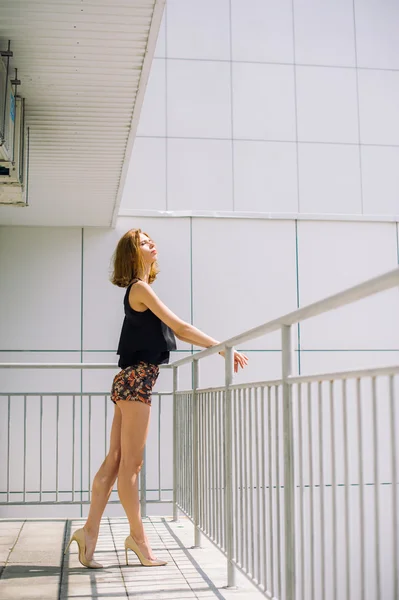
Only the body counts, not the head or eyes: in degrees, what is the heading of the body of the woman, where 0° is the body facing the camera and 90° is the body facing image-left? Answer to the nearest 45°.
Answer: approximately 270°
